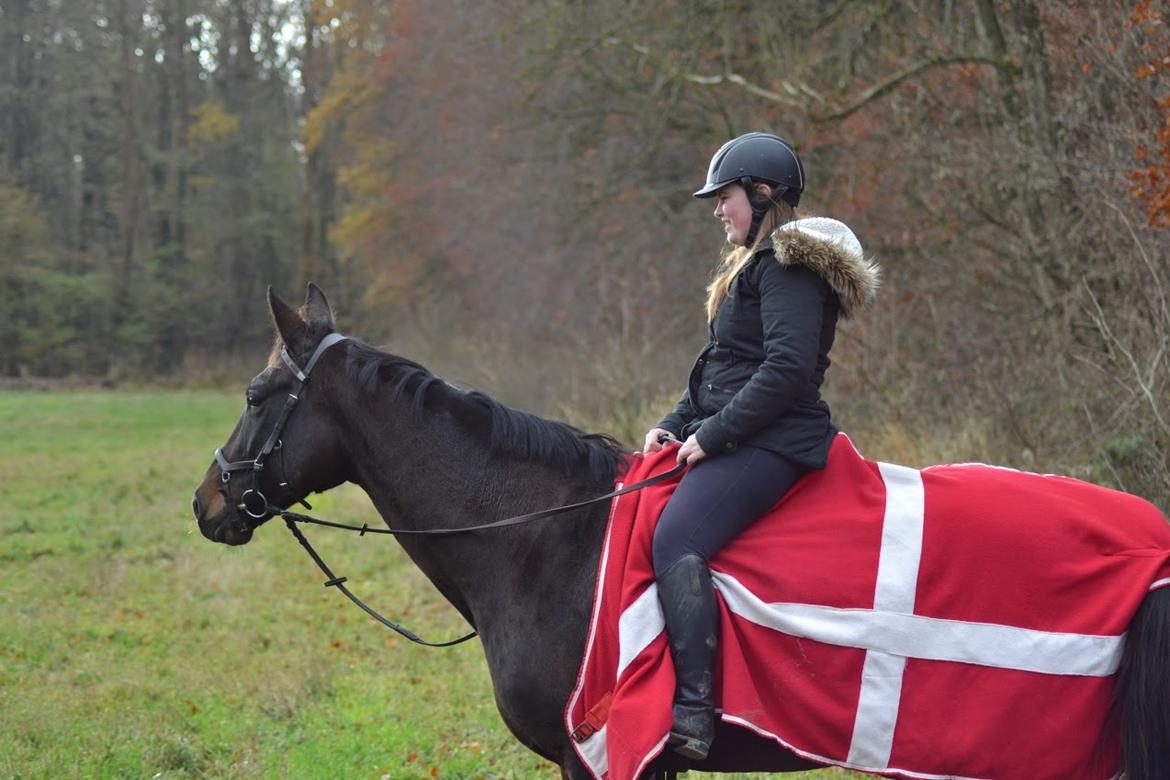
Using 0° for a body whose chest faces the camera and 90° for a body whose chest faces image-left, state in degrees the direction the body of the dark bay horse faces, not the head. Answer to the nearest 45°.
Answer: approximately 90°
